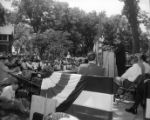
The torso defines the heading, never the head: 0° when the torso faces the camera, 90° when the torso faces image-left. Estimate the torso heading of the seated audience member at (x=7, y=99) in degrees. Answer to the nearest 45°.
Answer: approximately 270°

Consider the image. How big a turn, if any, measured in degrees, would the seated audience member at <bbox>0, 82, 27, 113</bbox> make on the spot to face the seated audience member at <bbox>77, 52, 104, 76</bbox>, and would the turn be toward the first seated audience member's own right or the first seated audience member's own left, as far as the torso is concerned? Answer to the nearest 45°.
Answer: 0° — they already face them

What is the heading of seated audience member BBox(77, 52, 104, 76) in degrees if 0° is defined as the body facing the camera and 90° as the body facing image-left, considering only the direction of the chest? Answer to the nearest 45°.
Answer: approximately 180°

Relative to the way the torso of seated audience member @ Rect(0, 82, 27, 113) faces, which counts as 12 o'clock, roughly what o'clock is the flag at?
The flag is roughly at 1 o'clock from the seated audience member.

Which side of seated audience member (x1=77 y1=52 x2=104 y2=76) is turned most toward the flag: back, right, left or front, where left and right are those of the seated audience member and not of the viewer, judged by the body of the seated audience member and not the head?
back
